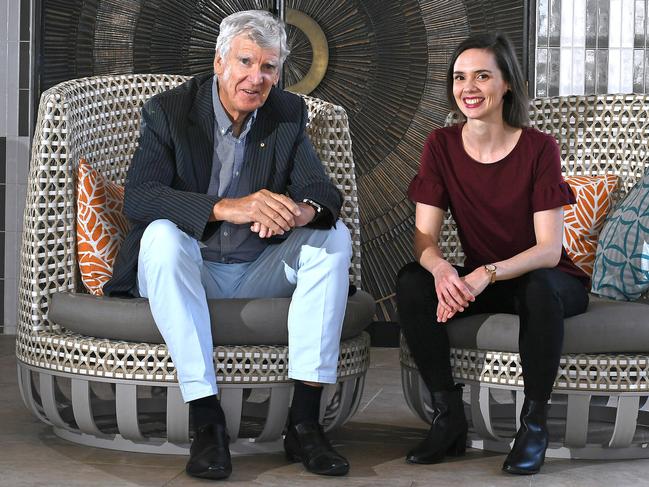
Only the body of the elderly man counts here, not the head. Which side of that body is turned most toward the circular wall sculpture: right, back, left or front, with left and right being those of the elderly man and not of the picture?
back

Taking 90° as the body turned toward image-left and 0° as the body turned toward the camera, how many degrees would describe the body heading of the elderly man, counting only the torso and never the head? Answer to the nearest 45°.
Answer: approximately 0°

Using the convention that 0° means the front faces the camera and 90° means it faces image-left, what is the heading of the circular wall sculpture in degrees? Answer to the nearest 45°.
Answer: approximately 0°

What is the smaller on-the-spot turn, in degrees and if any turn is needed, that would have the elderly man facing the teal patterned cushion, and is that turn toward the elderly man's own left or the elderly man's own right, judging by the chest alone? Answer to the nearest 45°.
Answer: approximately 90° to the elderly man's own left

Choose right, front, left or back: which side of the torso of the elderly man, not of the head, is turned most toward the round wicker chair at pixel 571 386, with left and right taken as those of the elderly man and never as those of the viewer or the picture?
left

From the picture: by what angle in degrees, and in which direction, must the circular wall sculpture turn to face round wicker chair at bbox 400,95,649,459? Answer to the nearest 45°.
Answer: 0° — it already faces it

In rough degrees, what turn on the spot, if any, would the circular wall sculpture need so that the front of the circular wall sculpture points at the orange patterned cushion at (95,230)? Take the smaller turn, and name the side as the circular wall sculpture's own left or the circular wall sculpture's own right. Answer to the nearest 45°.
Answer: approximately 45° to the circular wall sculpture's own right

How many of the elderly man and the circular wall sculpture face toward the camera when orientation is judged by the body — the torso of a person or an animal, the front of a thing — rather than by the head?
2

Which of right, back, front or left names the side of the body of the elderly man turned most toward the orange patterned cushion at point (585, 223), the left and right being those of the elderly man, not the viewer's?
left
